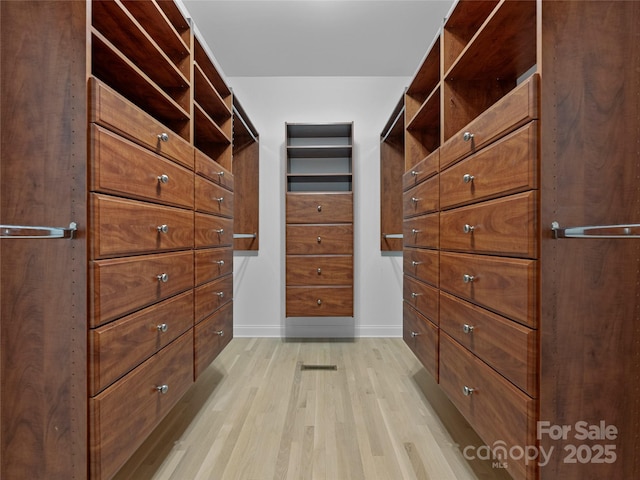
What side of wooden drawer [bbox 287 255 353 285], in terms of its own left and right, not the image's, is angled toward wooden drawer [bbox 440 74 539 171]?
front

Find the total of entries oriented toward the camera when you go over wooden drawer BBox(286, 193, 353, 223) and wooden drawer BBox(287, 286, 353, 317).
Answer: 2

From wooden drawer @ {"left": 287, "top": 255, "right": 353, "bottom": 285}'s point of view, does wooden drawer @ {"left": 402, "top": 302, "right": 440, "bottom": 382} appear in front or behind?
in front

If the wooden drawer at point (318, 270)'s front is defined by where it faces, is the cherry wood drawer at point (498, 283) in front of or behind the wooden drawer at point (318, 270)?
in front

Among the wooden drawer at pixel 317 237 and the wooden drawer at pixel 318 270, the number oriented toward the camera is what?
2

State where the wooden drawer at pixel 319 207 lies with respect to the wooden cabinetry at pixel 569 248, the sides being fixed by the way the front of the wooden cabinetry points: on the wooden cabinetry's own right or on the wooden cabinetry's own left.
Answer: on the wooden cabinetry's own right

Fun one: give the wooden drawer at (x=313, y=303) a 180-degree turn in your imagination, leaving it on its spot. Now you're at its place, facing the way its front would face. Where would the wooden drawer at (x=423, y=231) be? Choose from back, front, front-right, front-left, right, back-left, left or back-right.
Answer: back-right

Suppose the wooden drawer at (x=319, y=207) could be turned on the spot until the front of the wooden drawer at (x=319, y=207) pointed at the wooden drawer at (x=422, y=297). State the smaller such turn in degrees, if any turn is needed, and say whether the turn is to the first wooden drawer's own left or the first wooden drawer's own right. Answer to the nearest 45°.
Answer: approximately 45° to the first wooden drawer's own left

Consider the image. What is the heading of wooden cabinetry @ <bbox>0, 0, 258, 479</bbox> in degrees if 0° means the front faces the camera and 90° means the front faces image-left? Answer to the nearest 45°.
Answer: approximately 315°

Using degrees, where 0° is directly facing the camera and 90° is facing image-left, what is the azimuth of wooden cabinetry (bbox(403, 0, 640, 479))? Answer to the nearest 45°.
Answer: approximately 45°

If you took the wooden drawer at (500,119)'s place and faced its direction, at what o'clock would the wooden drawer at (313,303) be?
the wooden drawer at (313,303) is roughly at 3 o'clock from the wooden drawer at (500,119).

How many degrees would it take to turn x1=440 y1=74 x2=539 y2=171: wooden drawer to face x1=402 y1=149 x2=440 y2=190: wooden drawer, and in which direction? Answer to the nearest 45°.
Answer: approximately 90° to its right

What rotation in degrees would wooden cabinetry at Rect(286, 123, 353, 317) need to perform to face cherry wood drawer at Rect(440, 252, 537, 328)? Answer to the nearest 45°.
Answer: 0° — it already faces it

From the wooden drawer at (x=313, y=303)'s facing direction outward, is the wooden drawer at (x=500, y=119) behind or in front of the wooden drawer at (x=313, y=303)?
in front

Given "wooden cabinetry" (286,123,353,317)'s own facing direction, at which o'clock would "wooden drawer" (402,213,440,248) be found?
The wooden drawer is roughly at 11 o'clock from the wooden cabinetry.

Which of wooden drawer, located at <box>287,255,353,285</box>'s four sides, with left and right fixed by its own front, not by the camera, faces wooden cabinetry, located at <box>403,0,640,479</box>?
front

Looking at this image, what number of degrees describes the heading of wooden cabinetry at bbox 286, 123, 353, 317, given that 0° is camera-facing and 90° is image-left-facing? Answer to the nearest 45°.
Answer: approximately 0°
